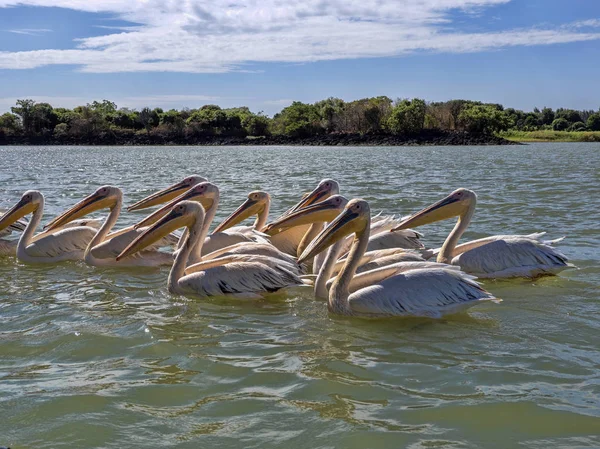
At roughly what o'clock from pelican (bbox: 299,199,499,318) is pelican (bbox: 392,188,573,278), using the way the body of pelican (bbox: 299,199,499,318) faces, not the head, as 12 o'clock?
pelican (bbox: 392,188,573,278) is roughly at 4 o'clock from pelican (bbox: 299,199,499,318).

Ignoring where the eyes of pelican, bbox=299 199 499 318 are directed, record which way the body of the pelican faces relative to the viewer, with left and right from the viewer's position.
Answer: facing to the left of the viewer

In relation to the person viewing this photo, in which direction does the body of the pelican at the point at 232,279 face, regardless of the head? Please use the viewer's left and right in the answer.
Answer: facing to the left of the viewer

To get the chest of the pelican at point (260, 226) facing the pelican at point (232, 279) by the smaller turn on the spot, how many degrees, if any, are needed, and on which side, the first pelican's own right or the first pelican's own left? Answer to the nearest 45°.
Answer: approximately 90° to the first pelican's own left

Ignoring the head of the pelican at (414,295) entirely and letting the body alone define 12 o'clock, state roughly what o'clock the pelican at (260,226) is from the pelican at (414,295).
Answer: the pelican at (260,226) is roughly at 2 o'clock from the pelican at (414,295).

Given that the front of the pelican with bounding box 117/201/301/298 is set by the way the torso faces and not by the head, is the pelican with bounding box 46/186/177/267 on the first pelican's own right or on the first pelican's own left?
on the first pelican's own right

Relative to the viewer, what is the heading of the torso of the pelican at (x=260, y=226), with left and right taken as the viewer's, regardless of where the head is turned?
facing to the left of the viewer

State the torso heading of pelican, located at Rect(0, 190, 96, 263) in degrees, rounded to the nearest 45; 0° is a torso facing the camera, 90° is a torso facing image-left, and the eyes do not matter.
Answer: approximately 90°

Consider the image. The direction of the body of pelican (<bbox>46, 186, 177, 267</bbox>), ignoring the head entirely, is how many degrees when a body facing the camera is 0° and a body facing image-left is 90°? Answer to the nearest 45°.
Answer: approximately 90°

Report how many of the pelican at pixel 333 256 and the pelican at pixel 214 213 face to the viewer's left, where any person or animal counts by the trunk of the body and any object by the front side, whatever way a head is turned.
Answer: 2

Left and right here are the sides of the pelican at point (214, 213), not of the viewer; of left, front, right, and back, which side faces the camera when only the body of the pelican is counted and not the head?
left

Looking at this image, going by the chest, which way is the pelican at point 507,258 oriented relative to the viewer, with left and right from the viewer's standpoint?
facing to the left of the viewer

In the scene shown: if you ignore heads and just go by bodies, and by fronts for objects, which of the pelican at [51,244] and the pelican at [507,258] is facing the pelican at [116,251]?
the pelican at [507,258]

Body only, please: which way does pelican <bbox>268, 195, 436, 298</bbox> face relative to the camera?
to the viewer's left
